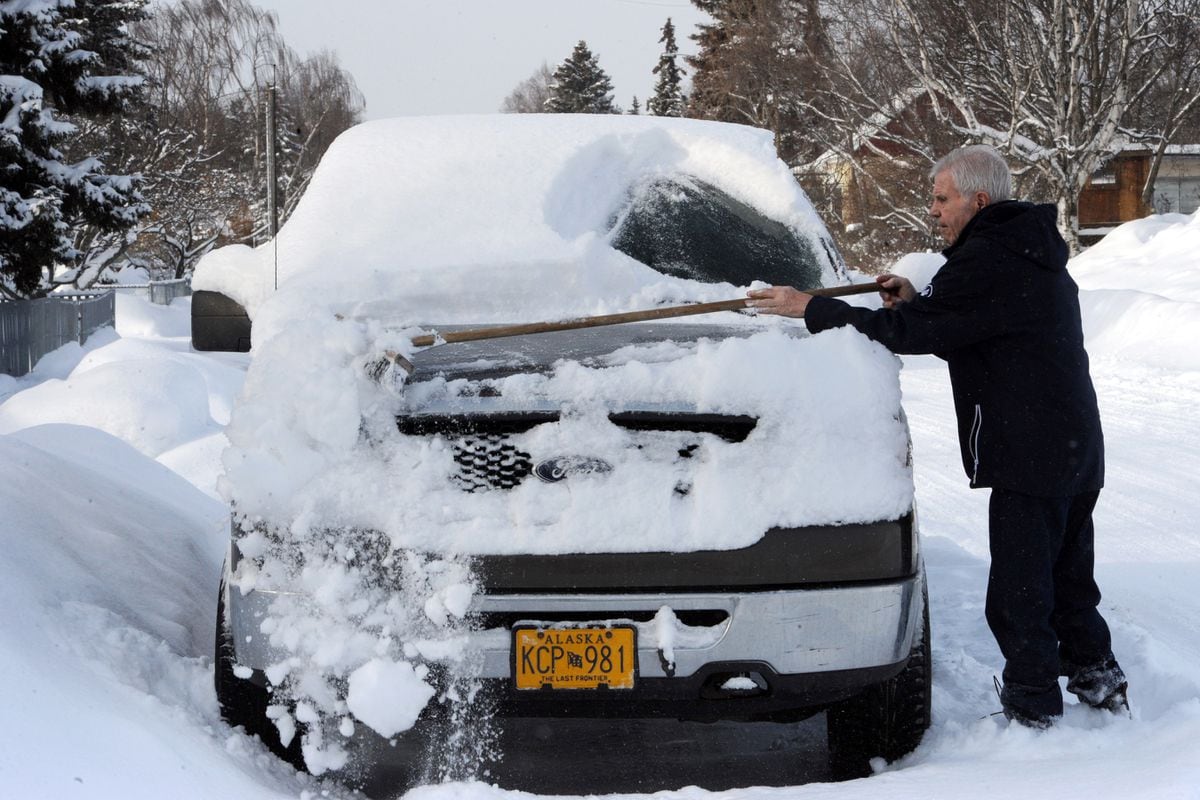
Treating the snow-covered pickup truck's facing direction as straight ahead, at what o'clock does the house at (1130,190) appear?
The house is roughly at 7 o'clock from the snow-covered pickup truck.

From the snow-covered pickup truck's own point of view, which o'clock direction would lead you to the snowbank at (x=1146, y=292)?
The snowbank is roughly at 7 o'clock from the snow-covered pickup truck.

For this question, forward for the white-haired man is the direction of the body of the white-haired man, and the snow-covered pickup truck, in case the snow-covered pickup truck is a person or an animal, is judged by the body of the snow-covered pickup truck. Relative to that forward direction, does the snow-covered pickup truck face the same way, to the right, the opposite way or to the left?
to the left

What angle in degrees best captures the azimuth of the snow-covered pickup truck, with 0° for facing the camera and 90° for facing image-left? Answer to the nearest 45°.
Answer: approximately 0°

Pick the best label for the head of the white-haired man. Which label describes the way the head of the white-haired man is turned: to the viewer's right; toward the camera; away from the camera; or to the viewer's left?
to the viewer's left

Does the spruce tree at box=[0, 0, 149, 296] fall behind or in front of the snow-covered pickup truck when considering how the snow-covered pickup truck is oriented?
behind

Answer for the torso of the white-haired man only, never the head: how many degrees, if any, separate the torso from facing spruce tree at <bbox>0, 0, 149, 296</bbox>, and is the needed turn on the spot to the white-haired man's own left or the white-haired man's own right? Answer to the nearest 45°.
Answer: approximately 45° to the white-haired man's own right

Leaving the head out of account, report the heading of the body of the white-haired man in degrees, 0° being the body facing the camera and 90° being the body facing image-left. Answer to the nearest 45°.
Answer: approximately 90°

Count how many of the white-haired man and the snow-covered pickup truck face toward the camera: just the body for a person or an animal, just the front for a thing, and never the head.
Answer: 1
